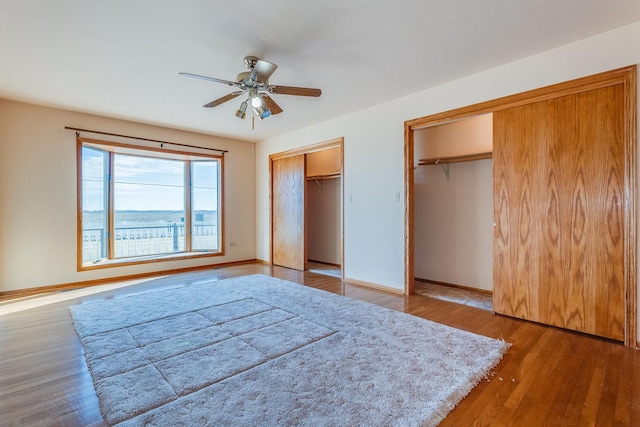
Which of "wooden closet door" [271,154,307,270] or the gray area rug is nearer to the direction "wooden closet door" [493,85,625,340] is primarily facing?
the gray area rug

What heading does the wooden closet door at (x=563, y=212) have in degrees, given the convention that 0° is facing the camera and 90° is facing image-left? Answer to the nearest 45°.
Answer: approximately 45°

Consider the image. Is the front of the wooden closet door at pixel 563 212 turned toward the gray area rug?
yes

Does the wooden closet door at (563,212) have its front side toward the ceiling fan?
yes

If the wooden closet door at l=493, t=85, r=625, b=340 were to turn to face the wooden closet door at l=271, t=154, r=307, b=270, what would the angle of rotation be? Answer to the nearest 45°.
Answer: approximately 45° to its right

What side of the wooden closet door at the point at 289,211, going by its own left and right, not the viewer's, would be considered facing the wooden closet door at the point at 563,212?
left

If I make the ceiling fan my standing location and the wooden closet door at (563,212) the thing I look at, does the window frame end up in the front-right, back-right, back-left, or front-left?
back-left

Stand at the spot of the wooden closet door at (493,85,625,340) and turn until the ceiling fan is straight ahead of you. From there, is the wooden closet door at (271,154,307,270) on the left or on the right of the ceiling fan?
right

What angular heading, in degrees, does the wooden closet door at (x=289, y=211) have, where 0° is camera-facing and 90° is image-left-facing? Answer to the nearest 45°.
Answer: approximately 45°

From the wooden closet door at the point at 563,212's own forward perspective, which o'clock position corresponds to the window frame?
The window frame is roughly at 1 o'clock from the wooden closet door.
